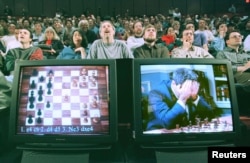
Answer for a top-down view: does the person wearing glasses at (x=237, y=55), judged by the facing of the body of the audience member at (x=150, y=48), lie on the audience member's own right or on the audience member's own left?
on the audience member's own left
